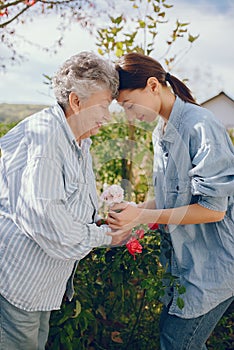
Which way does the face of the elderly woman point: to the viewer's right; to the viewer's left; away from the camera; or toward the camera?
to the viewer's right

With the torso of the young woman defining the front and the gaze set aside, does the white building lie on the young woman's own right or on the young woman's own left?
on the young woman's own right

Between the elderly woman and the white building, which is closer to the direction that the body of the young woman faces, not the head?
the elderly woman

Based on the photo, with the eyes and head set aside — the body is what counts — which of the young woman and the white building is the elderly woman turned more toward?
the young woman

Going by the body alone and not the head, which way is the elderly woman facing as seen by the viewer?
to the viewer's right

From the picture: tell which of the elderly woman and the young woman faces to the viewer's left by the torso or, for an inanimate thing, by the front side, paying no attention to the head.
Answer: the young woman

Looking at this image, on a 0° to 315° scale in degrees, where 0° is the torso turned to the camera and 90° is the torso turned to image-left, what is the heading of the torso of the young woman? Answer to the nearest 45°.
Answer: approximately 90°

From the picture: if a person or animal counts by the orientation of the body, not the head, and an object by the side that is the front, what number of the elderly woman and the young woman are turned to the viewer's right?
1

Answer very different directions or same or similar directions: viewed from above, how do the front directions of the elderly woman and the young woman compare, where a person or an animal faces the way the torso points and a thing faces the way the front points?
very different directions

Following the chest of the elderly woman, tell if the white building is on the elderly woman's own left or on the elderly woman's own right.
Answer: on the elderly woman's own left

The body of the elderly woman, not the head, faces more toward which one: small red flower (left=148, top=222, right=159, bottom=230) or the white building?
the small red flower
